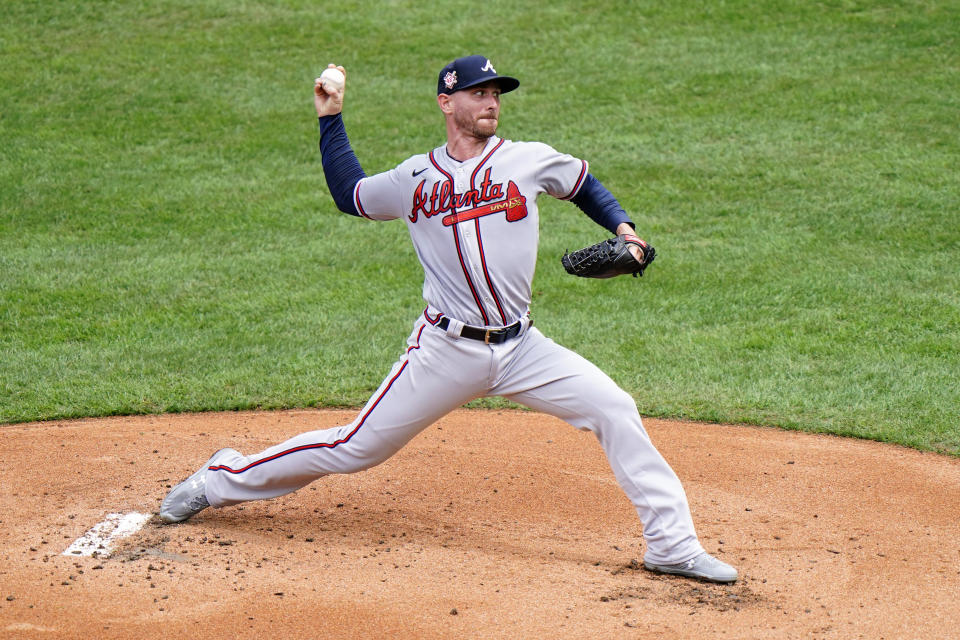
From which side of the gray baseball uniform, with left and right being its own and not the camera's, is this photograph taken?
front
